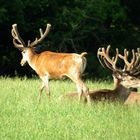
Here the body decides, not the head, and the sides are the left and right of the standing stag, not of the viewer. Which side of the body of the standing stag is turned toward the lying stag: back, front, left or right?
back

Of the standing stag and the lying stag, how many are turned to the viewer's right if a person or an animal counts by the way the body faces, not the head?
1

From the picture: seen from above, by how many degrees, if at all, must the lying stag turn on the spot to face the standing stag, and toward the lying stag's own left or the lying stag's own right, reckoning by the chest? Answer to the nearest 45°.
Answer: approximately 180°

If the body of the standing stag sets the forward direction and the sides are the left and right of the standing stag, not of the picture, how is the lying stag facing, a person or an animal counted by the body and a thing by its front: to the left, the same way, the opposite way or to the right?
the opposite way

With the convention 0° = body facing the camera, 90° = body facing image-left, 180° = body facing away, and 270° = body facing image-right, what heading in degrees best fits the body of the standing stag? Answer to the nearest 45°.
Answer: approximately 90°

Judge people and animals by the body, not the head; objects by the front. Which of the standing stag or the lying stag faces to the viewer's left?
the standing stag

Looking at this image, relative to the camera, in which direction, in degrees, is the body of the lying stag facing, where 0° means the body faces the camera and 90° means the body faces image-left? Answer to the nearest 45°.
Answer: approximately 270°
